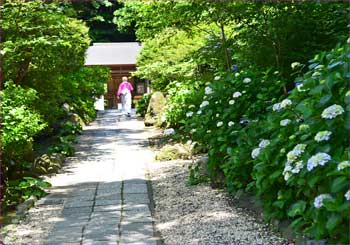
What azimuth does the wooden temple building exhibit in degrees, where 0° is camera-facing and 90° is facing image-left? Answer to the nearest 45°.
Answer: approximately 0°

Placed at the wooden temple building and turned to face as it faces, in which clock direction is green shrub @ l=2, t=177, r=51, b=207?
The green shrub is roughly at 12 o'clock from the wooden temple building.

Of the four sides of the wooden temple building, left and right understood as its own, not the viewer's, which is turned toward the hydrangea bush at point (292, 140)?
front

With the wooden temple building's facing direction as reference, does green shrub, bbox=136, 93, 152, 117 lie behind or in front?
in front

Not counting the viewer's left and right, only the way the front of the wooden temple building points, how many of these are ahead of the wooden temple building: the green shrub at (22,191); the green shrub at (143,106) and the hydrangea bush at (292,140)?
3

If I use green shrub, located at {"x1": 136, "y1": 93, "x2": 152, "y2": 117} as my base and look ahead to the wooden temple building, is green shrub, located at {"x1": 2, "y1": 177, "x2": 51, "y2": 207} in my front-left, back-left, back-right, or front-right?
back-left
